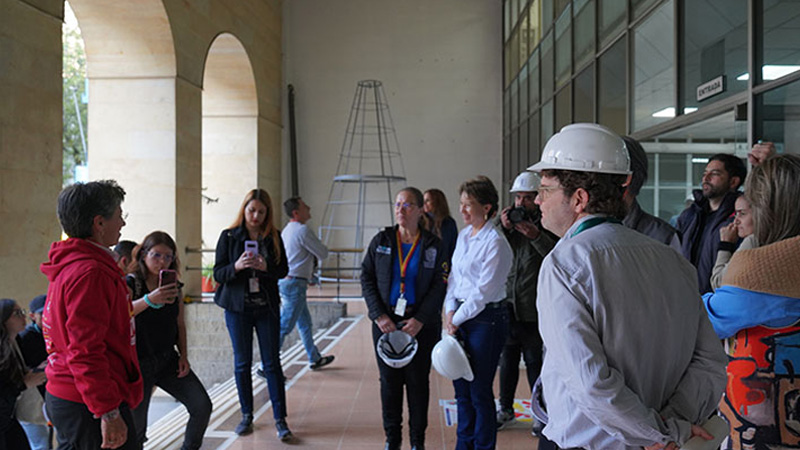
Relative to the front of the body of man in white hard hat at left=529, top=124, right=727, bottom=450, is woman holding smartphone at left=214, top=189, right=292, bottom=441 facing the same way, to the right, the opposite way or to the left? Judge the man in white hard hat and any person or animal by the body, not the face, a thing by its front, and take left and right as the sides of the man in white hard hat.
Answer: the opposite way

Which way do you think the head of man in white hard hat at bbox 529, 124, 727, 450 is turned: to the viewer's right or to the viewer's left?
to the viewer's left

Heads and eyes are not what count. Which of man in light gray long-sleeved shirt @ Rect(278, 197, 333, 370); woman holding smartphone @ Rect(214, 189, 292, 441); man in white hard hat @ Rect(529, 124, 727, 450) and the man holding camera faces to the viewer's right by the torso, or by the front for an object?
the man in light gray long-sleeved shirt

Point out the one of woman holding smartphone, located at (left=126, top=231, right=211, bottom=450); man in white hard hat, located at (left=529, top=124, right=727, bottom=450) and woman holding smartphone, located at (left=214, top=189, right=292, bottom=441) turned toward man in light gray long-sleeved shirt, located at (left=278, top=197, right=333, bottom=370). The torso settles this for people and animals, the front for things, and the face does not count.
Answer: the man in white hard hat

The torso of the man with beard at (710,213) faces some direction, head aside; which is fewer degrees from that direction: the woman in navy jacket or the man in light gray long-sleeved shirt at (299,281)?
the woman in navy jacket

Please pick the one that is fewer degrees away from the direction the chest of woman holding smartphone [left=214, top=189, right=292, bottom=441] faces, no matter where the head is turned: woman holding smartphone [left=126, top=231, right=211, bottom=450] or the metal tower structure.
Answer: the woman holding smartphone

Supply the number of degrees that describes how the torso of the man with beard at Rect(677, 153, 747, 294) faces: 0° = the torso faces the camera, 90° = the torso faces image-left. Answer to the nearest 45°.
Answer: approximately 45°

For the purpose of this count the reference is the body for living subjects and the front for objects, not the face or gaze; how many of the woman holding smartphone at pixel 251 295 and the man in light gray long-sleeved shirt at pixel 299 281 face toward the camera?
1

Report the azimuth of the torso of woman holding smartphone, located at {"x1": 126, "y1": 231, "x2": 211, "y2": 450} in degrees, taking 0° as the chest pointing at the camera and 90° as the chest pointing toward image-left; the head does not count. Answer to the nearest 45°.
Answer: approximately 315°

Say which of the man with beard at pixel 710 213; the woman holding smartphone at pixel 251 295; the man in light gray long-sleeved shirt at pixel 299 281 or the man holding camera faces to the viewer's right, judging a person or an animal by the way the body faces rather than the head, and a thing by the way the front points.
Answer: the man in light gray long-sleeved shirt

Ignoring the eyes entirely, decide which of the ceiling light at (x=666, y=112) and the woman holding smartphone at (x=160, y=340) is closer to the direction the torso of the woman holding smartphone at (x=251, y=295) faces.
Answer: the woman holding smartphone
